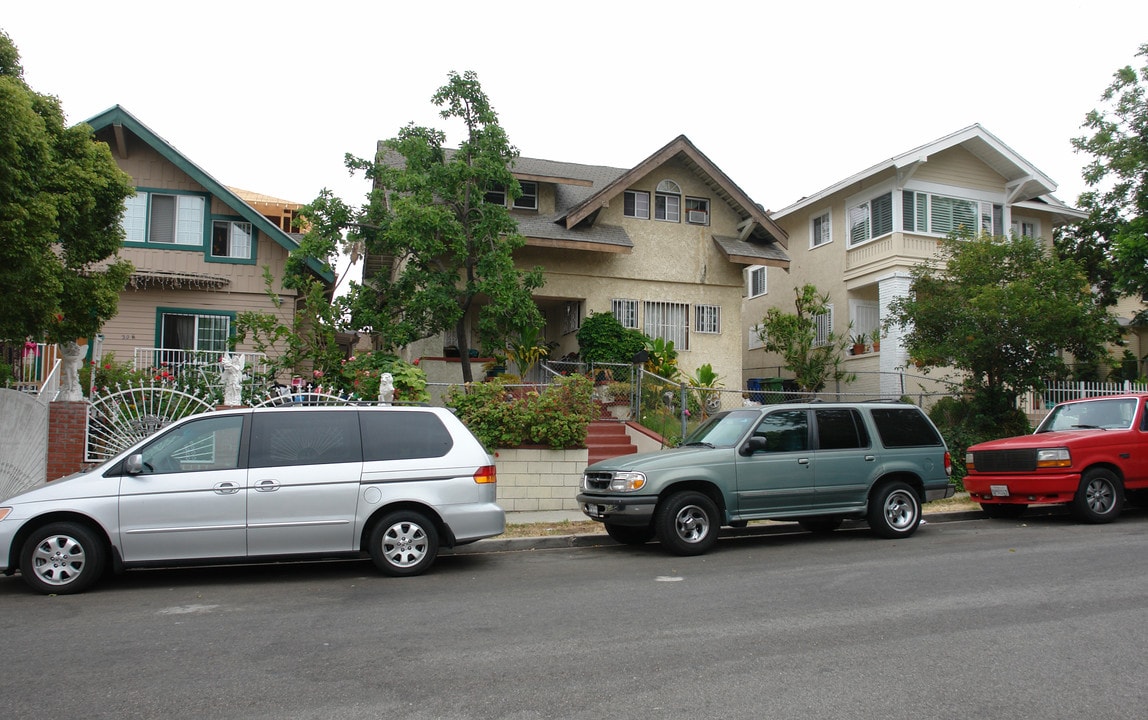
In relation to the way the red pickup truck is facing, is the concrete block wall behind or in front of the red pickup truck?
in front

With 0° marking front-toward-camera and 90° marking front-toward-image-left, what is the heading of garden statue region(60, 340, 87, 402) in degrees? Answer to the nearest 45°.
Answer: approximately 0°

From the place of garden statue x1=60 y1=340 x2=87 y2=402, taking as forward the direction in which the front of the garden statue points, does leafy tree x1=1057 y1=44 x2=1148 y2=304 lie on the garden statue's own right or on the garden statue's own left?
on the garden statue's own left

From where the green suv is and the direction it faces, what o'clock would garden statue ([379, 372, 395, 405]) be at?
The garden statue is roughly at 2 o'clock from the green suv.

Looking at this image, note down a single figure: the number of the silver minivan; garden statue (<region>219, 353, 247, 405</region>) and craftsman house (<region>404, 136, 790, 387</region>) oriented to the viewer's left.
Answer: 1

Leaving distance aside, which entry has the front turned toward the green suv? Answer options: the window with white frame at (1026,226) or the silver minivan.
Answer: the window with white frame

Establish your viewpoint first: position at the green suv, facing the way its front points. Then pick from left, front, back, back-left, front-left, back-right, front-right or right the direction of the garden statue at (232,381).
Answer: front-right

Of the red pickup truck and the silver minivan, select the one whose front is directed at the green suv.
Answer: the red pickup truck

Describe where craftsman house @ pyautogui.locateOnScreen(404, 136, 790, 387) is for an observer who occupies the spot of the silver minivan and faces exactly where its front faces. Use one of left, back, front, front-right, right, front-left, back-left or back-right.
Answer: back-right

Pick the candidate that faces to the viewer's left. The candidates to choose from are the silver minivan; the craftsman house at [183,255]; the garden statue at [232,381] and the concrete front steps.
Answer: the silver minivan

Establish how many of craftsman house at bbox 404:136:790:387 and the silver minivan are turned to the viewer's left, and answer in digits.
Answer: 1

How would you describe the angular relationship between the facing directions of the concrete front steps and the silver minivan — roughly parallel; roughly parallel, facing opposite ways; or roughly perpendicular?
roughly perpendicular

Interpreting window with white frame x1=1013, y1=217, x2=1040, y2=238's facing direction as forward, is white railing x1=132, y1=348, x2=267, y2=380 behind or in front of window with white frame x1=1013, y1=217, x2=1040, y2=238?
in front
